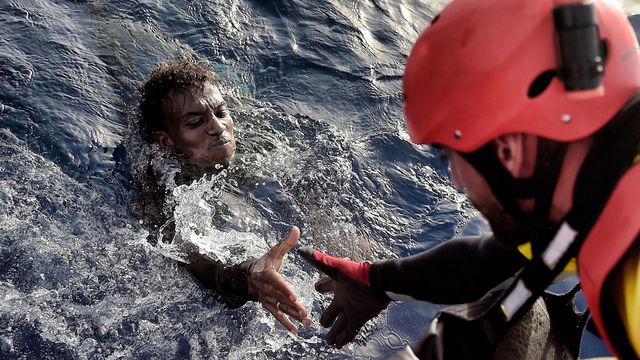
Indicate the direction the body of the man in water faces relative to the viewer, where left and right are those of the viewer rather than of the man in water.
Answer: facing the viewer and to the right of the viewer

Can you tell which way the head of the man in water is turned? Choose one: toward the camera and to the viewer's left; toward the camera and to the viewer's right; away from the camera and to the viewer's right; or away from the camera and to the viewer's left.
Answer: toward the camera and to the viewer's right
